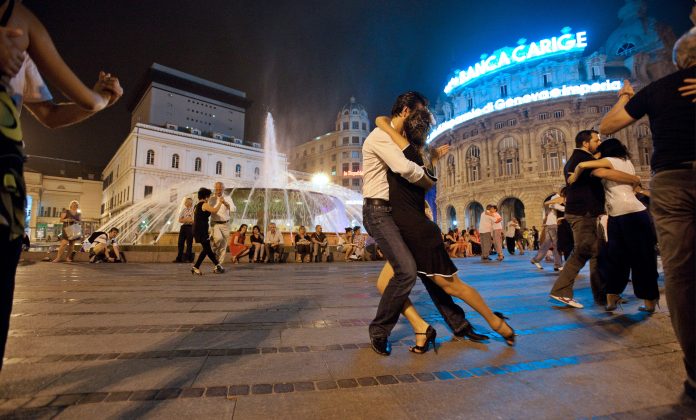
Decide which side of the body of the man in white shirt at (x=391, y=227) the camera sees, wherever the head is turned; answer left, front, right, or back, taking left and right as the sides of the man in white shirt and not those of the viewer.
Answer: right

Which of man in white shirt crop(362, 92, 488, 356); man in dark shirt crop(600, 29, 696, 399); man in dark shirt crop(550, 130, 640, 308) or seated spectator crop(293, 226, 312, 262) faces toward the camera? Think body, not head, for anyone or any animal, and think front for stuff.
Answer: the seated spectator

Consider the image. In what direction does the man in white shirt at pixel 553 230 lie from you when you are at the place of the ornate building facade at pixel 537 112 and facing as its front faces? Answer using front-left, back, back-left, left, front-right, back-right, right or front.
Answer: front-left

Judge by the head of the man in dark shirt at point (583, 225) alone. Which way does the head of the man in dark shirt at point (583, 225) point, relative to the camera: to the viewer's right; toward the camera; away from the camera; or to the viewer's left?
to the viewer's right
